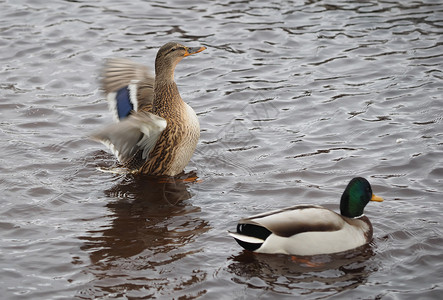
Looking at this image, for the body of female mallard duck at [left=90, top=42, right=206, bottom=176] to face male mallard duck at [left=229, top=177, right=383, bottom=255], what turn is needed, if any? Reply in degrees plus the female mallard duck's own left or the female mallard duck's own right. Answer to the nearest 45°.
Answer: approximately 45° to the female mallard duck's own right

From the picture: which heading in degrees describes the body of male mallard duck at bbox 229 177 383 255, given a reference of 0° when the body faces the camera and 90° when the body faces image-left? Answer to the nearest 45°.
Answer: approximately 270°

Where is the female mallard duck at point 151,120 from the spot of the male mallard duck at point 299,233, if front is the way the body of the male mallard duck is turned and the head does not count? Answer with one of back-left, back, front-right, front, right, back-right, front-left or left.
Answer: back-left

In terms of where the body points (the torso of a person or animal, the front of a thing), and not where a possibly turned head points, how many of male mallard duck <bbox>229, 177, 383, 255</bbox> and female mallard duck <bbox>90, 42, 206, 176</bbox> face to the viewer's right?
2

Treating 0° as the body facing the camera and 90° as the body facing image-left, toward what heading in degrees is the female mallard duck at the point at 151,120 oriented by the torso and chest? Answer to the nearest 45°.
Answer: approximately 270°
